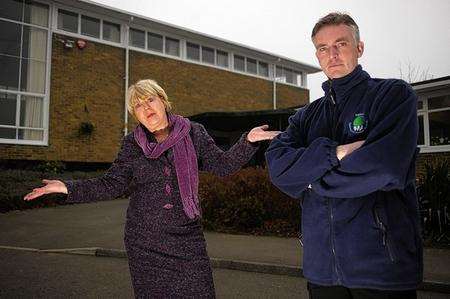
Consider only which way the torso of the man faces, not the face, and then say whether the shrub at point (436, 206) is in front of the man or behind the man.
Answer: behind

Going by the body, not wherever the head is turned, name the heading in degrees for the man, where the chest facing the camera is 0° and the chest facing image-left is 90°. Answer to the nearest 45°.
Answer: approximately 45°

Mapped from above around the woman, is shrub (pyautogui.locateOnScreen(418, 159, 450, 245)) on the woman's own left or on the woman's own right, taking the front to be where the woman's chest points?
on the woman's own left

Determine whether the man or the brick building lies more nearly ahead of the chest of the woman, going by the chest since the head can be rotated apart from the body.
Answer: the man

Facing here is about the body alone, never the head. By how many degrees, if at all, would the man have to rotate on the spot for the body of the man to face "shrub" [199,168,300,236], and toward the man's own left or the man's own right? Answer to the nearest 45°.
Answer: approximately 135° to the man's own right

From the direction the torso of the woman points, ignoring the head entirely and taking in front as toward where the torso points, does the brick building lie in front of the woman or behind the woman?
behind

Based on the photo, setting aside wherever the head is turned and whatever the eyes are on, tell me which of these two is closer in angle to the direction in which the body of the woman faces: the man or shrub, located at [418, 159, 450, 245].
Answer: the man

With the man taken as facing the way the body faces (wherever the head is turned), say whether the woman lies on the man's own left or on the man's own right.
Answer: on the man's own right

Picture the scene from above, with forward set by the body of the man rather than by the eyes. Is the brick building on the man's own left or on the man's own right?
on the man's own right

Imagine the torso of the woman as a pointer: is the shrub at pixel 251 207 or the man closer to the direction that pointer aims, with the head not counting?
the man
